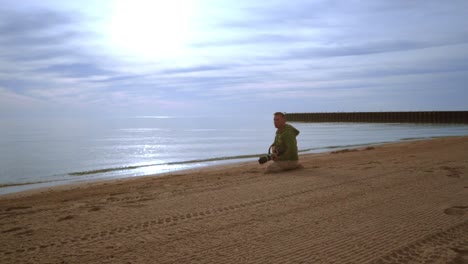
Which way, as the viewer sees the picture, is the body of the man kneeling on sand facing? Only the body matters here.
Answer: to the viewer's left
